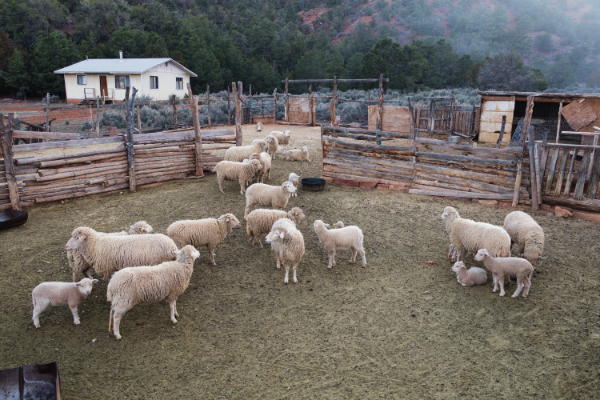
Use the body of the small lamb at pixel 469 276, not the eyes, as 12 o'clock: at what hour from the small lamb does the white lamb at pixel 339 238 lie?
The white lamb is roughly at 12 o'clock from the small lamb.

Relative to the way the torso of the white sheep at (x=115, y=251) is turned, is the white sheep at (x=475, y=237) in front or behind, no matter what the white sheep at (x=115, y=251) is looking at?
behind

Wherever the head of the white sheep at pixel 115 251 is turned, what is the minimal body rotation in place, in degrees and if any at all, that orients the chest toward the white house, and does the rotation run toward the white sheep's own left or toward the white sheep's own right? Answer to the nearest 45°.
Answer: approximately 90° to the white sheep's own right

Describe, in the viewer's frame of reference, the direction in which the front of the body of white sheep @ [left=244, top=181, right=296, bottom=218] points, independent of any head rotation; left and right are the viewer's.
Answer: facing to the right of the viewer

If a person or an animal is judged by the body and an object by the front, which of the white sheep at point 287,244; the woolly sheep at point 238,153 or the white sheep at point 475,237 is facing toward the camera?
the white sheep at point 287,244

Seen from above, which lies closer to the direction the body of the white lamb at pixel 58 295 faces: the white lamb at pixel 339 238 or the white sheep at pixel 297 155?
the white lamb

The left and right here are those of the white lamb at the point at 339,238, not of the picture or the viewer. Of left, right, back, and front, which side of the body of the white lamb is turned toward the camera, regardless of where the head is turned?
left

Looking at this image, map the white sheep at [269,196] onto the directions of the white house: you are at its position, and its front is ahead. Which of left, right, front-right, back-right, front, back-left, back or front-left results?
front-left

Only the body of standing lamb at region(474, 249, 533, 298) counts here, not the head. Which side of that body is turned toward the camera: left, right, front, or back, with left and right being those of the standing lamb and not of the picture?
left

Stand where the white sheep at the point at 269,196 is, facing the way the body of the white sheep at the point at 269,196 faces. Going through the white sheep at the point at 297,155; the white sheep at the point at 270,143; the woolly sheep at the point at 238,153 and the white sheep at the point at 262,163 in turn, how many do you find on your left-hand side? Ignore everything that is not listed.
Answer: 4

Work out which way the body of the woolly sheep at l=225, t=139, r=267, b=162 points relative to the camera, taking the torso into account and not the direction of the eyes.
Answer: to the viewer's right

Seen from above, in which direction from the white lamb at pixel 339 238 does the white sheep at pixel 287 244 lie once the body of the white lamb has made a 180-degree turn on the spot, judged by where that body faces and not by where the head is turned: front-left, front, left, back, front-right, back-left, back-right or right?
back-right

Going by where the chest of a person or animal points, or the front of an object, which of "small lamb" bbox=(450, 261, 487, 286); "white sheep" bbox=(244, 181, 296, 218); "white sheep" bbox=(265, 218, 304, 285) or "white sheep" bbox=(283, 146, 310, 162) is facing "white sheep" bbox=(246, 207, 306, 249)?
the small lamb

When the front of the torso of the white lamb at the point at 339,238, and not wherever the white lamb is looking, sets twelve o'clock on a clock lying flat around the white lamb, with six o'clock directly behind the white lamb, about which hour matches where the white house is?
The white house is roughly at 2 o'clock from the white lamb.
